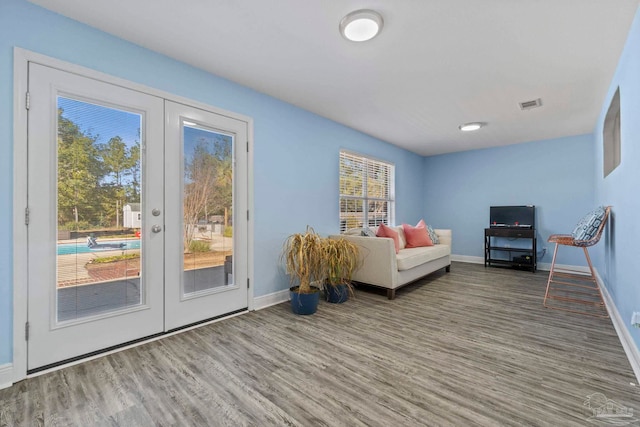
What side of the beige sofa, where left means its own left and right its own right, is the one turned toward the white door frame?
right

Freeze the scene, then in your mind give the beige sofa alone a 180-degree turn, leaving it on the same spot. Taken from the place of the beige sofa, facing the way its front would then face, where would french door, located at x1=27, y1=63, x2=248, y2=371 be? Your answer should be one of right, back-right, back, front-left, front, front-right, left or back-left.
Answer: left

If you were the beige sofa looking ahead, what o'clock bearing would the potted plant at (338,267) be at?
The potted plant is roughly at 3 o'clock from the beige sofa.

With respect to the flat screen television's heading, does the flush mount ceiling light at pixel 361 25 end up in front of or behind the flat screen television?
in front

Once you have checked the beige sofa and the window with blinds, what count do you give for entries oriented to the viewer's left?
0

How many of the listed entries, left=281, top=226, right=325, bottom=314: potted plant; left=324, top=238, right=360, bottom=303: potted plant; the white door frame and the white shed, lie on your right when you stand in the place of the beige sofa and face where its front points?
4

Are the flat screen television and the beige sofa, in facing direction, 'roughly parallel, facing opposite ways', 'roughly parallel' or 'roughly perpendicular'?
roughly perpendicular

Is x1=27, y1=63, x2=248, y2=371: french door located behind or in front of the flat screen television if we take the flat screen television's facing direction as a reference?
in front

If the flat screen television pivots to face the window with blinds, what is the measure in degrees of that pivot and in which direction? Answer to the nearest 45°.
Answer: approximately 45° to its right

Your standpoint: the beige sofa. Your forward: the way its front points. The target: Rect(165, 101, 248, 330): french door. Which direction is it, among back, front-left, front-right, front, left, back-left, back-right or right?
right
